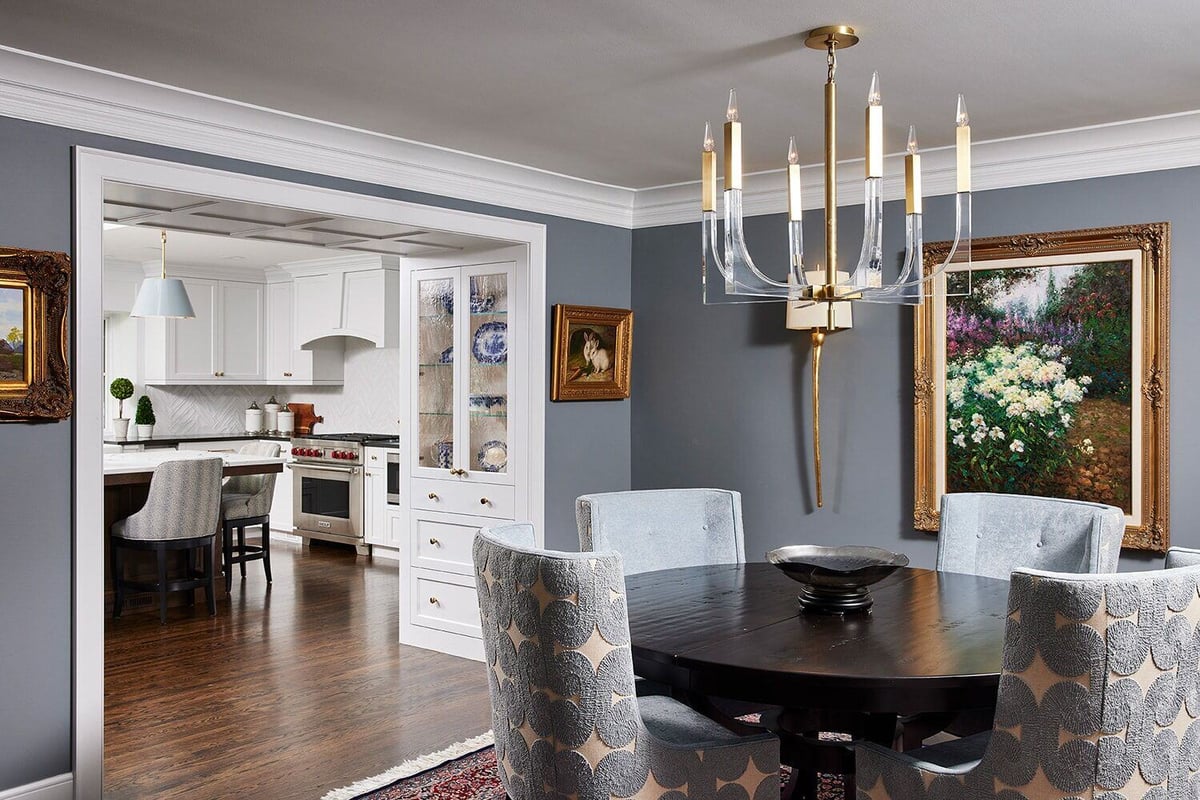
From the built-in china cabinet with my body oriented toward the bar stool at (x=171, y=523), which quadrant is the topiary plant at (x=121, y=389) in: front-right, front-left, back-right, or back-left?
front-right

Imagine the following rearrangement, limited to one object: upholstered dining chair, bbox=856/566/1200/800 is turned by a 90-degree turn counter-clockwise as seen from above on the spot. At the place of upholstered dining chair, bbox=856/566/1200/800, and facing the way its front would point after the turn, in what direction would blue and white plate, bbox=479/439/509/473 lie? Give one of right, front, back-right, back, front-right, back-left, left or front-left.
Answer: right

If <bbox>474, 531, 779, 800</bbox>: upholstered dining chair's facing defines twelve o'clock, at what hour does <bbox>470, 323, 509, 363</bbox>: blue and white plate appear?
The blue and white plate is roughly at 10 o'clock from the upholstered dining chair.

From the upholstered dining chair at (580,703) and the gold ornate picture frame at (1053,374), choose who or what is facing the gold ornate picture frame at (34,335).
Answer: the gold ornate picture frame at (1053,374)

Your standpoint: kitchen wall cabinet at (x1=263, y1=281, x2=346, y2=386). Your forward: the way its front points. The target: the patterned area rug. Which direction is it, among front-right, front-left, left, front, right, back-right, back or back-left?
front-left

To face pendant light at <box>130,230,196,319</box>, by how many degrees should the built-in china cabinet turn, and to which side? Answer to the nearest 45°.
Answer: approximately 90° to its right

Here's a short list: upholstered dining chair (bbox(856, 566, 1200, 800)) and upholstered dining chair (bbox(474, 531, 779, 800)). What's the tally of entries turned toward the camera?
0

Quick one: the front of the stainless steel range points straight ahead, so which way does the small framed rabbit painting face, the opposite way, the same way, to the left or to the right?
to the left

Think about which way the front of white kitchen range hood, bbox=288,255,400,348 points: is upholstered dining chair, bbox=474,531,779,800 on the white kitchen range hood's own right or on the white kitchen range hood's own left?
on the white kitchen range hood's own left

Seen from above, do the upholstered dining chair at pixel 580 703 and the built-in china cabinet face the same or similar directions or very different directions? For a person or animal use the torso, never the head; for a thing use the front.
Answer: very different directions

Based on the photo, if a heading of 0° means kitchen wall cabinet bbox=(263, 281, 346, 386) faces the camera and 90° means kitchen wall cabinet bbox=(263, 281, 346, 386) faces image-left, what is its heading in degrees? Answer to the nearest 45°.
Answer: approximately 45°

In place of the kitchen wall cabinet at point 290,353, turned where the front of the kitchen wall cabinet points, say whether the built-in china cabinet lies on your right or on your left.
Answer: on your left

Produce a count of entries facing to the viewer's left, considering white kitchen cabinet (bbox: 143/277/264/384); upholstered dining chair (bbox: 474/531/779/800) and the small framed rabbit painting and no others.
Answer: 0

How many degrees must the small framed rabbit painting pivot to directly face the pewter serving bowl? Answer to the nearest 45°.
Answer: approximately 45° to its right

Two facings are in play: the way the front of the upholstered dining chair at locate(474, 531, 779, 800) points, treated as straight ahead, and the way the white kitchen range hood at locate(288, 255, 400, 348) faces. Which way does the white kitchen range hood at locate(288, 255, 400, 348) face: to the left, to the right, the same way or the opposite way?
the opposite way

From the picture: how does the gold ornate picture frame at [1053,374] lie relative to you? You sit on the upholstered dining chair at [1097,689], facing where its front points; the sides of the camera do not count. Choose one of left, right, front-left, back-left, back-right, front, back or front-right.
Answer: front-right
